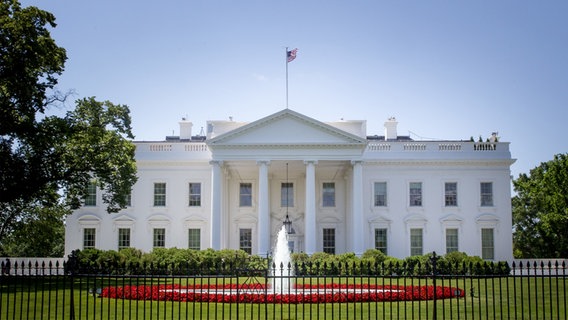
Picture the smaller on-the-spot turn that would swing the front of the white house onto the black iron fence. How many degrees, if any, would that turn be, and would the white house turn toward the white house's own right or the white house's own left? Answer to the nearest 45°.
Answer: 0° — it already faces it

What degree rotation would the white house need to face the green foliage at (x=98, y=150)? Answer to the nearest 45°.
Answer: approximately 45° to its right

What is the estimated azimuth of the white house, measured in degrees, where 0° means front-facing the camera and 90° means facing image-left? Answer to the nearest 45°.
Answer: approximately 0°

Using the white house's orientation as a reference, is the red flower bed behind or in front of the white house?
in front

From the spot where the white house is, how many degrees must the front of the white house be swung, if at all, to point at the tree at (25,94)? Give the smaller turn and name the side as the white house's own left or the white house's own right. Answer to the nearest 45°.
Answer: approximately 45° to the white house's own right

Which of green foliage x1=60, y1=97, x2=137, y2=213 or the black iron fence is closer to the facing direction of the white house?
the black iron fence
